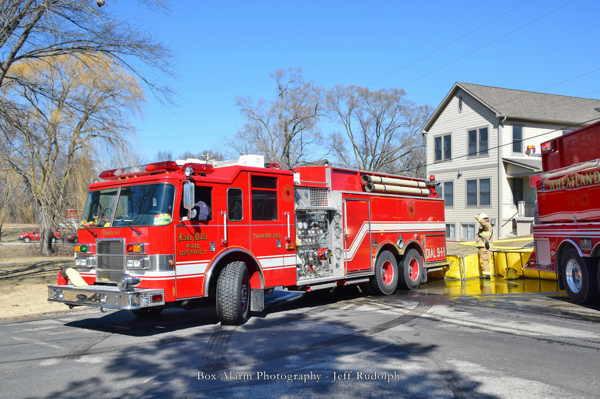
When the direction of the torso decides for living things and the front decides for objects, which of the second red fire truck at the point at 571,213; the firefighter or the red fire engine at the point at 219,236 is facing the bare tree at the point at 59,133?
the firefighter

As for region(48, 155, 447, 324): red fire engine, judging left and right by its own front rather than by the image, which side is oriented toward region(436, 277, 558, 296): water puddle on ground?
back

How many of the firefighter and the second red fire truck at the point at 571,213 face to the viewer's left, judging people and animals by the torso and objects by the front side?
1

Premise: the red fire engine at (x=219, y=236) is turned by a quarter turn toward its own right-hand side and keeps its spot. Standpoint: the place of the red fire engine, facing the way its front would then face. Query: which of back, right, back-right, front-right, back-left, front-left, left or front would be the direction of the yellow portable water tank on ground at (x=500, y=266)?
right

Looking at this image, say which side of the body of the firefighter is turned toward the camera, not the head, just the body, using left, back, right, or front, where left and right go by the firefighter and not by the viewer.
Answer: left

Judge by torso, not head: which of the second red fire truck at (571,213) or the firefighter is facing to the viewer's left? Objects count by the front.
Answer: the firefighter
